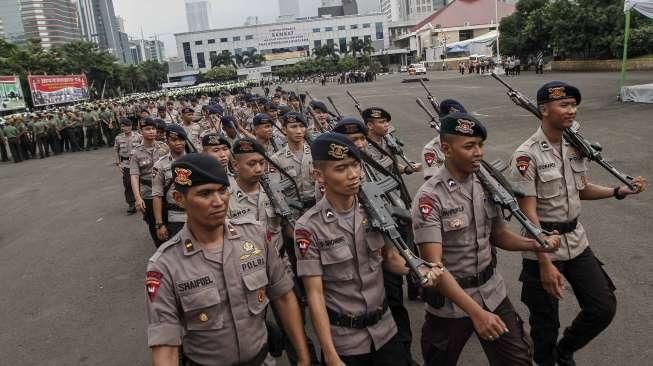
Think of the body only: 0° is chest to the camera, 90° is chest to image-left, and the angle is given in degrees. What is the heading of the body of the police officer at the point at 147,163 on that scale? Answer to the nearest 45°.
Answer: approximately 315°

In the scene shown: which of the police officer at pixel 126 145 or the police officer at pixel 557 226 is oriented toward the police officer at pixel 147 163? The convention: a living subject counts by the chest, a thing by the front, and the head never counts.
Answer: the police officer at pixel 126 145

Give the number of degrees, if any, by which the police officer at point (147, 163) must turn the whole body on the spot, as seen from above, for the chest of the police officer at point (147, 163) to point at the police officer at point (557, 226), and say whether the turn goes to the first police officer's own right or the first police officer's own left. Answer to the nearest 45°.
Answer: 0° — they already face them

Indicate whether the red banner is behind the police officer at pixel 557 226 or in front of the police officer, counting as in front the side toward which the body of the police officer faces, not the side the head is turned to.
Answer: behind

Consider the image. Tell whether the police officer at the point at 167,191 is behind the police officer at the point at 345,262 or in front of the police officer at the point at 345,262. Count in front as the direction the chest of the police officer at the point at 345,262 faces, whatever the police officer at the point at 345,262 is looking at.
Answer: behind

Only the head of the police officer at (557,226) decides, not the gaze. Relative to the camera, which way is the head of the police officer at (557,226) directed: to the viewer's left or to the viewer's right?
to the viewer's right

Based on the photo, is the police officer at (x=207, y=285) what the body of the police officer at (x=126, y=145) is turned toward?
yes

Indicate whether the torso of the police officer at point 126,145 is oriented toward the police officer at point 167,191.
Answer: yes
